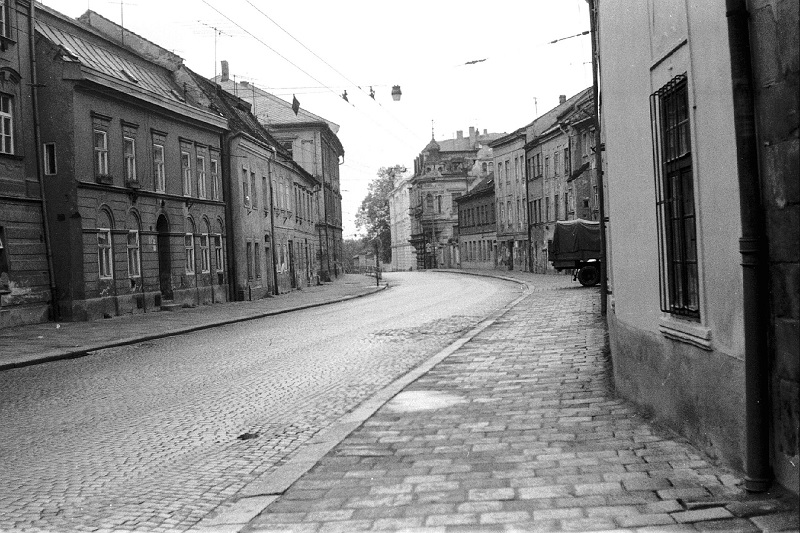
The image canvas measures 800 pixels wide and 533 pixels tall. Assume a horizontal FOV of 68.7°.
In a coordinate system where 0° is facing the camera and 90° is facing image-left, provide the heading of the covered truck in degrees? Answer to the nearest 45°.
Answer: approximately 270°

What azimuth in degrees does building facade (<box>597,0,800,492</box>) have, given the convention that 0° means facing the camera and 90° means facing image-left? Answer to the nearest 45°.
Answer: approximately 45°

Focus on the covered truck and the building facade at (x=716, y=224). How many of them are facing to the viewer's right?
1

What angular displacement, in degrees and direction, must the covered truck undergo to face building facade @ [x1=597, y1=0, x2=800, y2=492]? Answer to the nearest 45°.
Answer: approximately 90° to its right

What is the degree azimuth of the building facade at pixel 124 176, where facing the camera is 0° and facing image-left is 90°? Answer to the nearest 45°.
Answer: approximately 315°

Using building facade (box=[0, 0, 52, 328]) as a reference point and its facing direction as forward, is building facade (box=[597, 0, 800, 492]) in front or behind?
in front

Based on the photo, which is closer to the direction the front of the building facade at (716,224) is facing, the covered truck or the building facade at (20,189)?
the building facade

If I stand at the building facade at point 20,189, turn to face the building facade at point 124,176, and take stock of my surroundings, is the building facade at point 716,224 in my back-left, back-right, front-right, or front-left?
back-right

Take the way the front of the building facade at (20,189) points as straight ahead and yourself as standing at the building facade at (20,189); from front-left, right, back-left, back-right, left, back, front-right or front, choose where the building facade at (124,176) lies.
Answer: left
